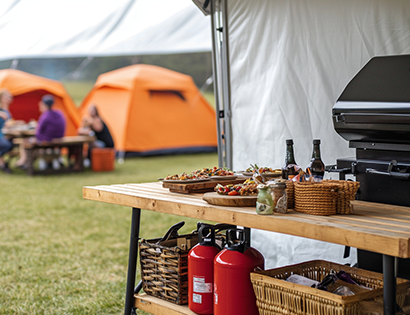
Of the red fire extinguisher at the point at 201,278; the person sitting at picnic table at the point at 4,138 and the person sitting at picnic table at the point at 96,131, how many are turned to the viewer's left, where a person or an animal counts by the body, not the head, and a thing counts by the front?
1

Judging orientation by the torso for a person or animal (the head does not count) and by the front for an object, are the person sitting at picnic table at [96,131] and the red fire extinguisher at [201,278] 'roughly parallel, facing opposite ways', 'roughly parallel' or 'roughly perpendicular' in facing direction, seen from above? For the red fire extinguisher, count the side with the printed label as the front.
roughly perpendicular

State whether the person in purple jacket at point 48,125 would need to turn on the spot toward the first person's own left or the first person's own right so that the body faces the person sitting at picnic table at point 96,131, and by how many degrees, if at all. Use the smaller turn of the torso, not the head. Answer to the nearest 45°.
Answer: approximately 135° to the first person's own right

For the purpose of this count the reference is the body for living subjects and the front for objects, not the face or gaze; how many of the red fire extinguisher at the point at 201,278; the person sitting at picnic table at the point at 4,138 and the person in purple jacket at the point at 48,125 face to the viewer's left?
1

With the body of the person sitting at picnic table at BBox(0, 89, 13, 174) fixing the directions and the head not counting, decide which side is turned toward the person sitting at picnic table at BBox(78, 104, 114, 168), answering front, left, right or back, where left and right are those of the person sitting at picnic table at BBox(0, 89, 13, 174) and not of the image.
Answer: front

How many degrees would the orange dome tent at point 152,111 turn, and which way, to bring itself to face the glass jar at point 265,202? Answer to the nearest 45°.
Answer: approximately 45° to its left

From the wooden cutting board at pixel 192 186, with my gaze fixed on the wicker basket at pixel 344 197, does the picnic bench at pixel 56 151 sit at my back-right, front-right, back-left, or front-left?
back-left

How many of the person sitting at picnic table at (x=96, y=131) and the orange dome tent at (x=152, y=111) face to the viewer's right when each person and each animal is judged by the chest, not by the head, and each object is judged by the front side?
0

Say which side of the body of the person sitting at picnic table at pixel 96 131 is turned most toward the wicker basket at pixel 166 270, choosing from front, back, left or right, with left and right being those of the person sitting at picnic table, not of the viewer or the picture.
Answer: left

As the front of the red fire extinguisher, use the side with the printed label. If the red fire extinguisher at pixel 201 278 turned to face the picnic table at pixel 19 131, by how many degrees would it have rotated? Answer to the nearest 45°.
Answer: approximately 135° to its right
